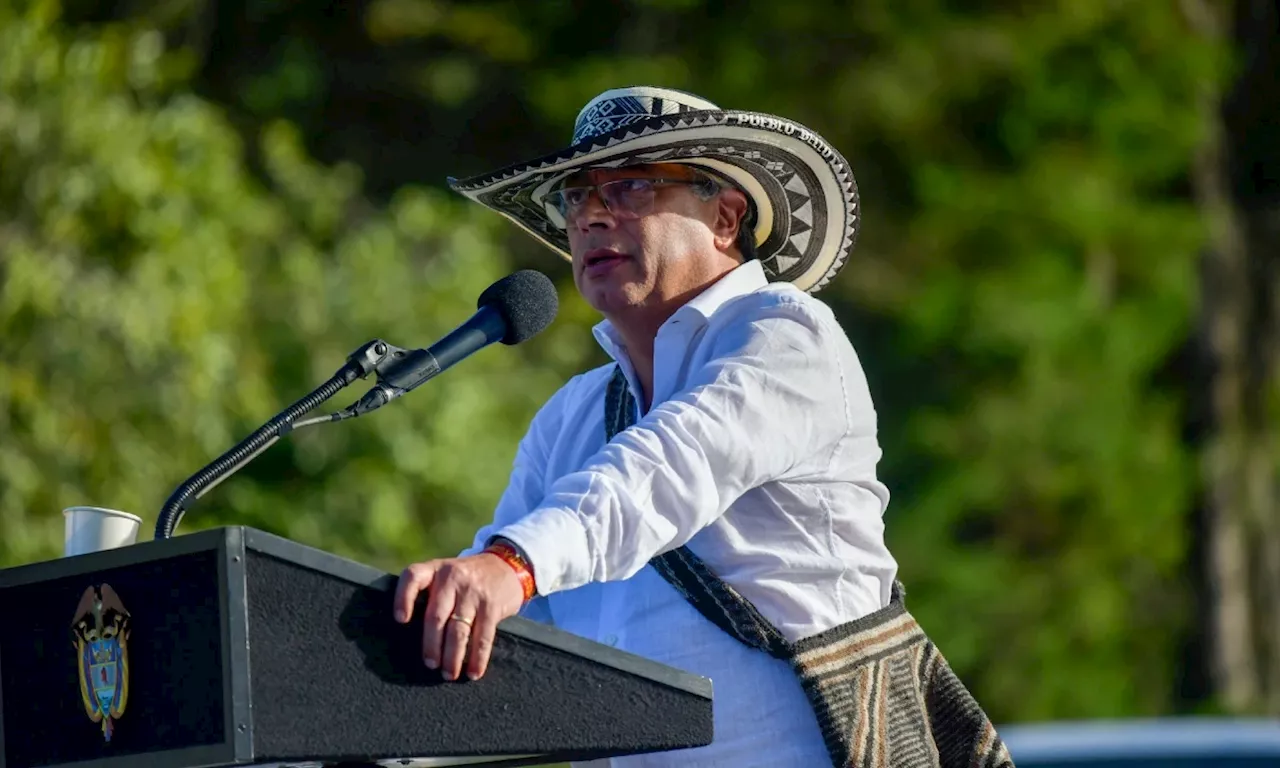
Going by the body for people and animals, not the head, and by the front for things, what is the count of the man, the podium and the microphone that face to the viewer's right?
1

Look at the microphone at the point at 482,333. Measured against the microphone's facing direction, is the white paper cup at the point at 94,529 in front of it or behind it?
behind

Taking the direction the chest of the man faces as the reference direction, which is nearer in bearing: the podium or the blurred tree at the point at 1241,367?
the podium

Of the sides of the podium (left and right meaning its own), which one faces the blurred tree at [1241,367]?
back

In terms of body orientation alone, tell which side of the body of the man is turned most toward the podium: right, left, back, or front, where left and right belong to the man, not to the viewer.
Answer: front

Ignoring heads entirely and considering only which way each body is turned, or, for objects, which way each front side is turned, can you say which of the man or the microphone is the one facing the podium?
the man

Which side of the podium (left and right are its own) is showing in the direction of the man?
back

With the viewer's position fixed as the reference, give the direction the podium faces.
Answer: facing the viewer and to the left of the viewer

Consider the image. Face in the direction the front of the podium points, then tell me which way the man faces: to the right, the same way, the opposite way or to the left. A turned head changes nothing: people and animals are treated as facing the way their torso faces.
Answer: the same way

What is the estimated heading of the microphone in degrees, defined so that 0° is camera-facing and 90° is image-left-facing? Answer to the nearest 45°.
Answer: approximately 270°

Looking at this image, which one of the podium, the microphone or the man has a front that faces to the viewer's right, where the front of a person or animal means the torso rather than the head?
the microphone
